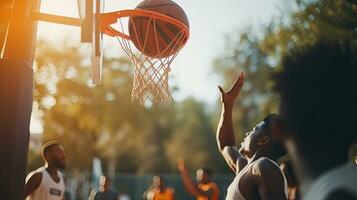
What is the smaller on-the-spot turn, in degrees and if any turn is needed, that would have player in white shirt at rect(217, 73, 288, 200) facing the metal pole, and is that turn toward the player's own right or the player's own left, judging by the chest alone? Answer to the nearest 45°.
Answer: approximately 45° to the player's own left

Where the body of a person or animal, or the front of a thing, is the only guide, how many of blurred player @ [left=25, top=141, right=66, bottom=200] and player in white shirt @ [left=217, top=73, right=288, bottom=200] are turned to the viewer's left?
1

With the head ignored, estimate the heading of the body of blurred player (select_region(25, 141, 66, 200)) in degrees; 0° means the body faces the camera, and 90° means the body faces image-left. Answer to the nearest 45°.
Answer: approximately 315°

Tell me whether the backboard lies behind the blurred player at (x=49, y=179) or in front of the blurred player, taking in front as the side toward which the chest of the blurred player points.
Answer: in front

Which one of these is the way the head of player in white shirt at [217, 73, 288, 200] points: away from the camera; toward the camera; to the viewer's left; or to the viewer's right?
to the viewer's left

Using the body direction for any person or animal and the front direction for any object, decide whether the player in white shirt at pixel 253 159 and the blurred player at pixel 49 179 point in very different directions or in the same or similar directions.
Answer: very different directions

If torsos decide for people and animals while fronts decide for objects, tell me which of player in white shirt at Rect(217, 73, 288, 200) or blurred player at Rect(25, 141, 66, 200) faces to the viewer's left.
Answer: the player in white shirt

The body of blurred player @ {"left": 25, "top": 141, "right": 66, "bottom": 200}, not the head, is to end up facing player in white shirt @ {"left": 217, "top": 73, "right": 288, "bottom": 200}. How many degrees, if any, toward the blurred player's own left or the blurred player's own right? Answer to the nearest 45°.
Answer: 0° — they already face them

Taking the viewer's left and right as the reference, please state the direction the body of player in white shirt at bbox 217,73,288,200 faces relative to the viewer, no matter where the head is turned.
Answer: facing to the left of the viewer

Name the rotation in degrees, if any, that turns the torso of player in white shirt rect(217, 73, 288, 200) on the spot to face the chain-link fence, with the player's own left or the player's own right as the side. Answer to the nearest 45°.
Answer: approximately 90° to the player's own right

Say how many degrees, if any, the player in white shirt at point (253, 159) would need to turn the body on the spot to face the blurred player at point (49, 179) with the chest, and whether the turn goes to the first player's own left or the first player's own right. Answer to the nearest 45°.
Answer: approximately 45° to the first player's own right
